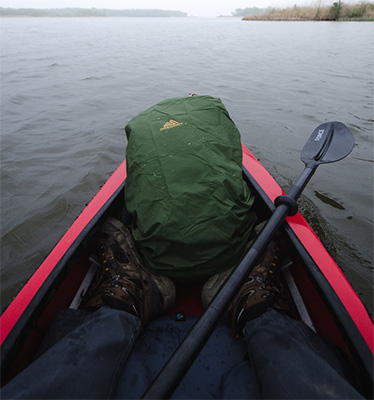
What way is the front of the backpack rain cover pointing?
toward the camera
